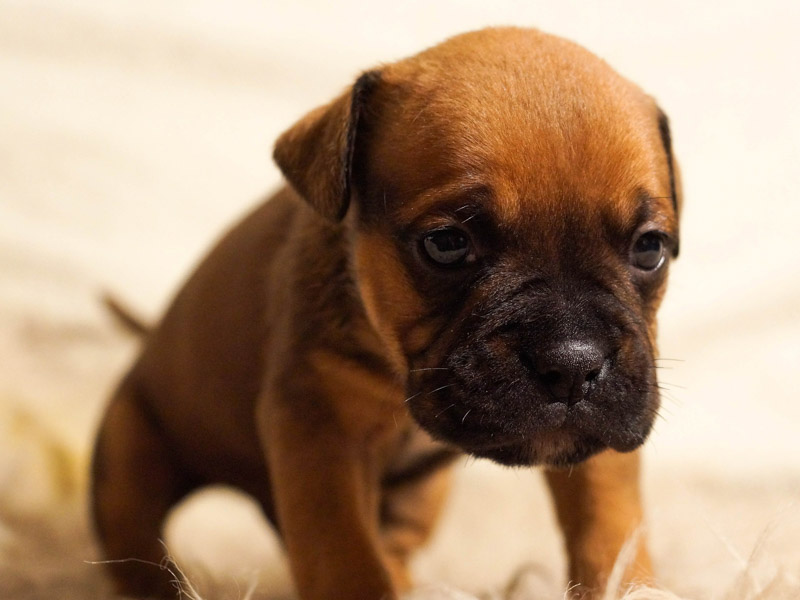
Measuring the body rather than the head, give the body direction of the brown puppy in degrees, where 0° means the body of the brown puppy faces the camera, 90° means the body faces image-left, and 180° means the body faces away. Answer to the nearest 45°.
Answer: approximately 315°
